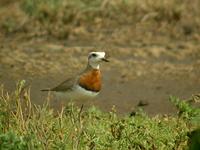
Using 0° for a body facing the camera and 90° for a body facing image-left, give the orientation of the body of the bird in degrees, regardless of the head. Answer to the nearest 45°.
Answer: approximately 270°
